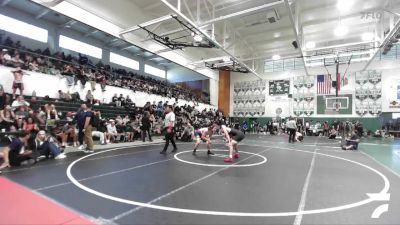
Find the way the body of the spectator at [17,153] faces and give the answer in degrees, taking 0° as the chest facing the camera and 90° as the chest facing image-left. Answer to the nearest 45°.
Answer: approximately 270°

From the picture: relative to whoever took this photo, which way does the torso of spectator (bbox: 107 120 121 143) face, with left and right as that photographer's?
facing the viewer and to the right of the viewer

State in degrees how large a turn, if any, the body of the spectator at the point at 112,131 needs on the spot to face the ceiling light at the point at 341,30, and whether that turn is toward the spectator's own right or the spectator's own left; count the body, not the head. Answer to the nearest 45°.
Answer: approximately 45° to the spectator's own left

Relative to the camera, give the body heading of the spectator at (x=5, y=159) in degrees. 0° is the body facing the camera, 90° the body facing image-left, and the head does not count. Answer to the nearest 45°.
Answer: approximately 270°

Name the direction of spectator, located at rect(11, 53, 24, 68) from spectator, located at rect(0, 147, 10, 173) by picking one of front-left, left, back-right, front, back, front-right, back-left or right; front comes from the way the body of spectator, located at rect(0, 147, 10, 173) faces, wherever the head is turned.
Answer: left

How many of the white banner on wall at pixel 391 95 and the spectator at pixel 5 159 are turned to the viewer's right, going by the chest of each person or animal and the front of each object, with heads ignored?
1

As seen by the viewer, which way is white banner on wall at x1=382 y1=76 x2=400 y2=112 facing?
toward the camera

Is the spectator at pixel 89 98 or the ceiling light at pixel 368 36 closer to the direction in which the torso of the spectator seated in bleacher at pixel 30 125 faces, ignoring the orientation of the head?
the ceiling light

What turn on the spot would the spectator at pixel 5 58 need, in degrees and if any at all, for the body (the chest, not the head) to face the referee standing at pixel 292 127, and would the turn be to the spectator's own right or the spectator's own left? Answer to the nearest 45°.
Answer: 0° — they already face them

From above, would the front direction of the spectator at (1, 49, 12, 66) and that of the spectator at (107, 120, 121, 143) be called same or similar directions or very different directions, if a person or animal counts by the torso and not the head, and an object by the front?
same or similar directions

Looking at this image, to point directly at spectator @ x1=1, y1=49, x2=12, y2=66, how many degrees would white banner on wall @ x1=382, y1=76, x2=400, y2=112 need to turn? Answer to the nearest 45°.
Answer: approximately 45° to its right

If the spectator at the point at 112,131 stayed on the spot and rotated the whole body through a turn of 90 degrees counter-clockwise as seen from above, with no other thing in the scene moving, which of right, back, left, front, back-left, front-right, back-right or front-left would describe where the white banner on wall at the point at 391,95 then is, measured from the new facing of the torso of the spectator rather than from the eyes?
front-right

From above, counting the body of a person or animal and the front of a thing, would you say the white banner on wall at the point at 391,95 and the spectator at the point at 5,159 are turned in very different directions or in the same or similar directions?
very different directions
